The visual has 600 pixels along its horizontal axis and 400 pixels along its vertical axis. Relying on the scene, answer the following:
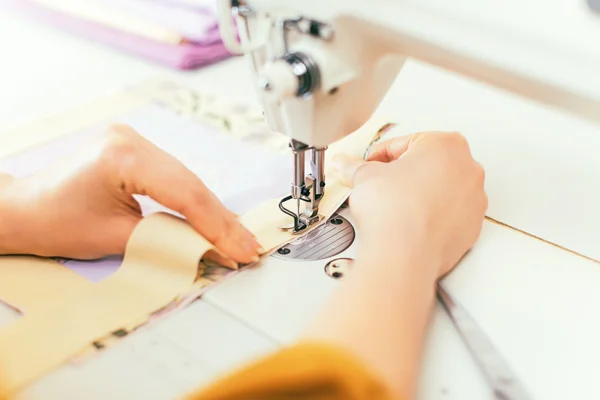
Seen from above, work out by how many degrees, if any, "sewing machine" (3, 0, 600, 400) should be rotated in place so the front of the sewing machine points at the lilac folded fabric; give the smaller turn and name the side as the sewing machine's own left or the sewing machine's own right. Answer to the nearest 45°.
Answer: approximately 90° to the sewing machine's own right

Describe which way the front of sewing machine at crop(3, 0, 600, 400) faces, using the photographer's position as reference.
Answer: facing the viewer and to the left of the viewer
